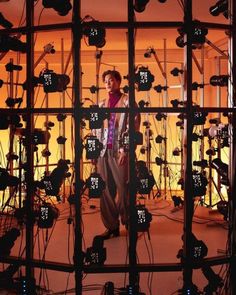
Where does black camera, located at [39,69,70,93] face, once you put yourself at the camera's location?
facing away from the viewer and to the right of the viewer

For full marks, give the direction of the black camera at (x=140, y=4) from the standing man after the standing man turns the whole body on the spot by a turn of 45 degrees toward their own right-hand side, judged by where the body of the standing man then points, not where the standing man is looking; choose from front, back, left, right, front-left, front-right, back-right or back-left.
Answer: left

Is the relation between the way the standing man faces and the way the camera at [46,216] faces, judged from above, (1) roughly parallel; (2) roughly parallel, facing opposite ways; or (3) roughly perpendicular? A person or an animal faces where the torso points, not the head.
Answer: roughly parallel, facing opposite ways

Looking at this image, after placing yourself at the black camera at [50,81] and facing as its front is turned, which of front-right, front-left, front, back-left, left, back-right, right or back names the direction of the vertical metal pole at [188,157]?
front-right

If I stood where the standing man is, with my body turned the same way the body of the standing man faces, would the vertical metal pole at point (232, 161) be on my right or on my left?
on my left

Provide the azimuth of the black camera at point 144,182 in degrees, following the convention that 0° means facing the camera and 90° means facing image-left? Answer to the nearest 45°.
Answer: approximately 180°

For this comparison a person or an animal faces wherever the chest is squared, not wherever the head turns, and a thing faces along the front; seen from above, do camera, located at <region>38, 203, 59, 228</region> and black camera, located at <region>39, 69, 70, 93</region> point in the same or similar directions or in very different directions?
same or similar directions

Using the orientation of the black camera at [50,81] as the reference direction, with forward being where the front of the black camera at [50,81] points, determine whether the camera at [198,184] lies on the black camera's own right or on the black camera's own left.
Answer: on the black camera's own right

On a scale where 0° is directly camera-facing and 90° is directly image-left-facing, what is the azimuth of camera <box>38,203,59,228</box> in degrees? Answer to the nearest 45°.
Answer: approximately 225°

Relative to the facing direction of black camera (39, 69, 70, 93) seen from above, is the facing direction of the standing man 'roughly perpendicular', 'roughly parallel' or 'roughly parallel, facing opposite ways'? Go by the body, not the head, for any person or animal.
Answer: roughly parallel, facing opposite ways
